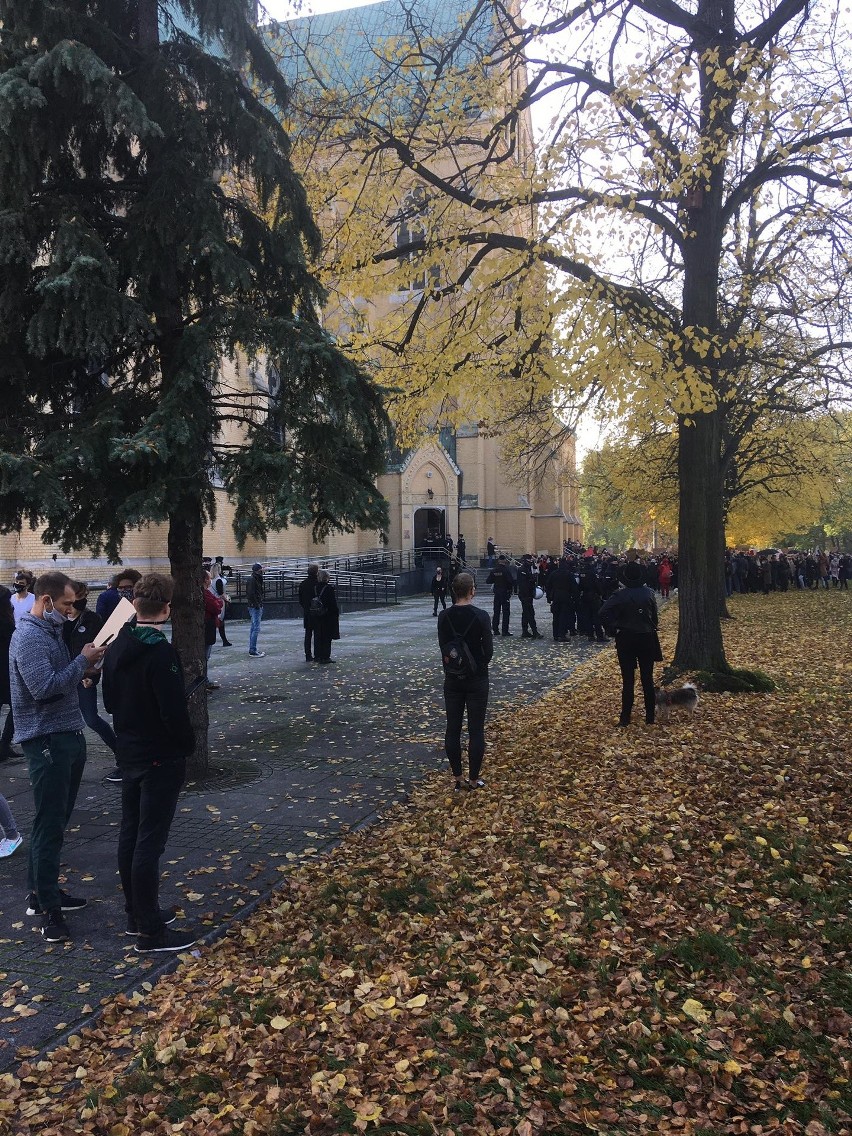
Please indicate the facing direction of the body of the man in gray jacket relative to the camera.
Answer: to the viewer's right

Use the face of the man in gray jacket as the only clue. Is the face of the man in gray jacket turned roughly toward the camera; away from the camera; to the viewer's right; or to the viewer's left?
to the viewer's right

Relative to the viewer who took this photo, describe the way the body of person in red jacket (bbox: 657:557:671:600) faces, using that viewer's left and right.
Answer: facing away from the viewer

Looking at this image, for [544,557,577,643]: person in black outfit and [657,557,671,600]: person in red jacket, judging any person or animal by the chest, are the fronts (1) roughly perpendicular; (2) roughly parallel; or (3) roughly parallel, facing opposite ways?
roughly parallel

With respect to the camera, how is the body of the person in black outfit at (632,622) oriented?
away from the camera

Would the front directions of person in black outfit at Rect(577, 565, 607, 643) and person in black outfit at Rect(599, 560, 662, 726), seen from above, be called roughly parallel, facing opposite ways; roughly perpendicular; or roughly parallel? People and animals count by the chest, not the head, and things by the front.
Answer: roughly parallel

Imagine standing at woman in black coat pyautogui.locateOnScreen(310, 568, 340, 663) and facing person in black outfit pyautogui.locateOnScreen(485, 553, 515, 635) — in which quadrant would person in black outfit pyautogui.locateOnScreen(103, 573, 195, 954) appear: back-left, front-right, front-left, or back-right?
back-right

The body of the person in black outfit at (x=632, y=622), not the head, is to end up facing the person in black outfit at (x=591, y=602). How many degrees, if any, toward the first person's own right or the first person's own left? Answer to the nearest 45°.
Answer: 0° — they already face them

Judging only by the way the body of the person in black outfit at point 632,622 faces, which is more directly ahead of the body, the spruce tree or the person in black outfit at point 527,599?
the person in black outfit

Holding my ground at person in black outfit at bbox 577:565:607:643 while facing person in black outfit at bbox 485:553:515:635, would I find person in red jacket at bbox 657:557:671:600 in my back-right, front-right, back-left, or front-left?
back-right

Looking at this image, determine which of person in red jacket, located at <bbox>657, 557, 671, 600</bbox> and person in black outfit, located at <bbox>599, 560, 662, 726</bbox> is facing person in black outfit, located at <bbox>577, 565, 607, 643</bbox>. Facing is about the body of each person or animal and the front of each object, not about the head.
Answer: person in black outfit, located at <bbox>599, 560, 662, 726</bbox>

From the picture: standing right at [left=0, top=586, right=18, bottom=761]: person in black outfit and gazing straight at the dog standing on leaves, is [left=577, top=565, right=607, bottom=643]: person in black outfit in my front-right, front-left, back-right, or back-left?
front-left

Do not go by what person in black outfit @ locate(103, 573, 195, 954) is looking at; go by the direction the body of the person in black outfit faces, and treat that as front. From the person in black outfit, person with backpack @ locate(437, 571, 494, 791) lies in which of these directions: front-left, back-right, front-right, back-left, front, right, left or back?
front
